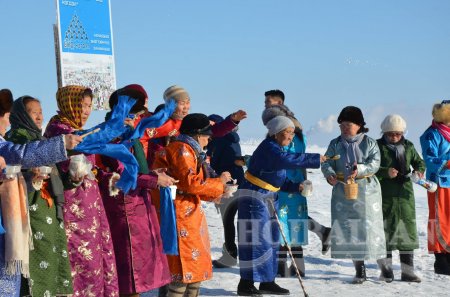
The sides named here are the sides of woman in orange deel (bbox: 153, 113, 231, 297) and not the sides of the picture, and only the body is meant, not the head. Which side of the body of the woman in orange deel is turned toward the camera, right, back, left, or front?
right

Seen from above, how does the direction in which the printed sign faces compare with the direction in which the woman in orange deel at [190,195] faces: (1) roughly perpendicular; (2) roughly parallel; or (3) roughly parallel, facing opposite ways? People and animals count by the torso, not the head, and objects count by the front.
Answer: roughly perpendicular

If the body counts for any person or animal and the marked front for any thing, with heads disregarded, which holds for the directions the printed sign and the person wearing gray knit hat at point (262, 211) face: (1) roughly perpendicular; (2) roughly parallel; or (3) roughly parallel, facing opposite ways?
roughly perpendicular

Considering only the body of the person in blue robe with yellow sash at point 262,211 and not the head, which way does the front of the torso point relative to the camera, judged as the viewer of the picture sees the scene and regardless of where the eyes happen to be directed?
to the viewer's right

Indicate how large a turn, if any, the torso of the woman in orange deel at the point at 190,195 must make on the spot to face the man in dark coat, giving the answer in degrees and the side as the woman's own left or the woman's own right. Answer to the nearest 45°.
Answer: approximately 90° to the woman's own left

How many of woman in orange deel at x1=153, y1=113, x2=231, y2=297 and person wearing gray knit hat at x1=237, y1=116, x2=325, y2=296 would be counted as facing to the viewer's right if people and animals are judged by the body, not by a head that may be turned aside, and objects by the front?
2

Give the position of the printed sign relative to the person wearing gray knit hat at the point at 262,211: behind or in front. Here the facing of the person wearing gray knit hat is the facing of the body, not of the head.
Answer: behind

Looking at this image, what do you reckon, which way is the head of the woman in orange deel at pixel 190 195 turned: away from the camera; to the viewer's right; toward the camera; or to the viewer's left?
to the viewer's right

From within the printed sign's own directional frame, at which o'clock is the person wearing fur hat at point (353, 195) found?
The person wearing fur hat is roughly at 10 o'clock from the printed sign.
